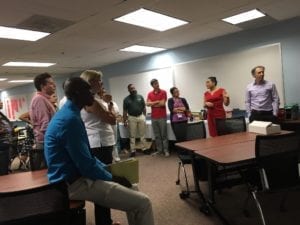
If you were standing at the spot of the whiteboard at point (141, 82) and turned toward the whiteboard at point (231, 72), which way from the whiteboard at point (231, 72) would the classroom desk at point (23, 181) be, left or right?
right

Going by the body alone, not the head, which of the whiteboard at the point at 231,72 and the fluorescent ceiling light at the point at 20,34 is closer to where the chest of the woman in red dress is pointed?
the fluorescent ceiling light

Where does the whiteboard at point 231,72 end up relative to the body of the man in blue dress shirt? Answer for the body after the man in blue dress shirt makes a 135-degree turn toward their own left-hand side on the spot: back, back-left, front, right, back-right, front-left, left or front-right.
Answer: right

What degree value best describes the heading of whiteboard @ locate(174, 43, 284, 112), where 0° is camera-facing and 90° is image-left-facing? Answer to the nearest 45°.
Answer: approximately 45°

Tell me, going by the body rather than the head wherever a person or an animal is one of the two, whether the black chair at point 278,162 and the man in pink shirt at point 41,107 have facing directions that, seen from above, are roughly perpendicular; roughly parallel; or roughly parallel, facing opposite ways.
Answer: roughly perpendicular

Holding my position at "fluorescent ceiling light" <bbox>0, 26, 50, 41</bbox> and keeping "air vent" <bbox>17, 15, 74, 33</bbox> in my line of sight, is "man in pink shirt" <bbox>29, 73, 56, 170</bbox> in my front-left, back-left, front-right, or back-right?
front-right

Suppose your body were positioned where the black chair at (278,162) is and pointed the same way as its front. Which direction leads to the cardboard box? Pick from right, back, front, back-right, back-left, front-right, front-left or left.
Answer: front-right

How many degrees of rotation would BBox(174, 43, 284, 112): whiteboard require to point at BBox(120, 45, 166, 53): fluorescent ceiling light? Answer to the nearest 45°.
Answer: approximately 45° to its right

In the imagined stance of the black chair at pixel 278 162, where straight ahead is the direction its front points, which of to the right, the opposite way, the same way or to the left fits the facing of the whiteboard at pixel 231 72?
to the left

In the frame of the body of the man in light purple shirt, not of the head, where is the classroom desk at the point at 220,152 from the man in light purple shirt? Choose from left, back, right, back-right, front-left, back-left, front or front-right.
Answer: front

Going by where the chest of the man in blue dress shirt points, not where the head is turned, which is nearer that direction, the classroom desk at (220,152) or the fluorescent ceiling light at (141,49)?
the classroom desk
